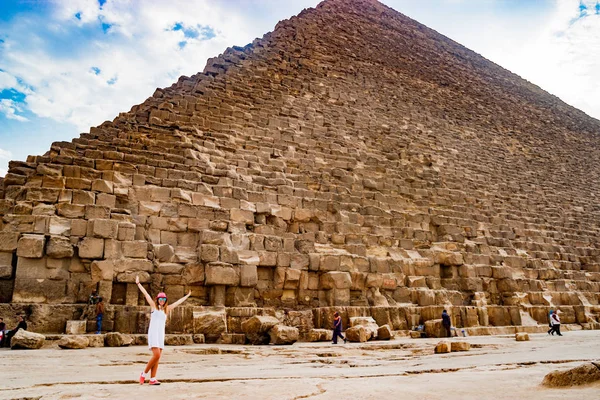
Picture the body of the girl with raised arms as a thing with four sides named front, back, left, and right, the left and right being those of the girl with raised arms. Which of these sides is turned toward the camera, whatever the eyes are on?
front

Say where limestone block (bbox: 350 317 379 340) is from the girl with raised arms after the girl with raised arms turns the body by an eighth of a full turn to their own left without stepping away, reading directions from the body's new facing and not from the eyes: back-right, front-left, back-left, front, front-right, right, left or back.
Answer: left

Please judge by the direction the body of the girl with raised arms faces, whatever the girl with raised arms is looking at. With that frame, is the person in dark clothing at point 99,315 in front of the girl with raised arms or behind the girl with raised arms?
behind

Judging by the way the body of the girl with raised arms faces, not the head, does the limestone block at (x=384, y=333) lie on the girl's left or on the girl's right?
on the girl's left

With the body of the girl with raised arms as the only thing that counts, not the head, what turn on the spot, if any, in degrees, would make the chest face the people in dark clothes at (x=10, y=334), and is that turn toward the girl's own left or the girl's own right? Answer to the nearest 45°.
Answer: approximately 135° to the girl's own right

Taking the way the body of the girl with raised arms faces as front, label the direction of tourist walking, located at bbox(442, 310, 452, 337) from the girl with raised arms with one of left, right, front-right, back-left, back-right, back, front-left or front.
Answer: back-left

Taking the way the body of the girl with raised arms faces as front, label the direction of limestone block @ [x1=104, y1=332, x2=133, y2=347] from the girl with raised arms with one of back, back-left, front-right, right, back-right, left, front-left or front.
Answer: back

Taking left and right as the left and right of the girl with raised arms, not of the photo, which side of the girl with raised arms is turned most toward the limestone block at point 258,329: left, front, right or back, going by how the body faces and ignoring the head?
back

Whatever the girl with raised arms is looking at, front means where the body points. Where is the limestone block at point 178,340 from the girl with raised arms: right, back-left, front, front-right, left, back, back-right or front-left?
back

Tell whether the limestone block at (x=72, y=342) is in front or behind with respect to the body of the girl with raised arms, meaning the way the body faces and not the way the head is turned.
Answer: behind

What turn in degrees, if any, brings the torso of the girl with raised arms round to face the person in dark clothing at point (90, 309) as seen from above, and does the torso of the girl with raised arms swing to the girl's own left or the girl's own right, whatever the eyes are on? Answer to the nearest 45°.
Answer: approximately 180°
